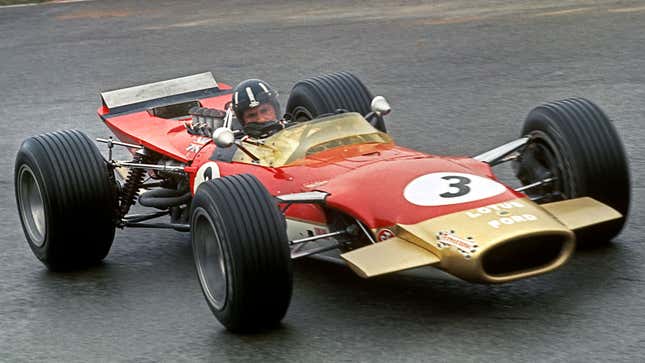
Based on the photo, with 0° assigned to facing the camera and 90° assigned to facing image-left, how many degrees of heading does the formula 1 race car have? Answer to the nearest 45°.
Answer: approximately 315°

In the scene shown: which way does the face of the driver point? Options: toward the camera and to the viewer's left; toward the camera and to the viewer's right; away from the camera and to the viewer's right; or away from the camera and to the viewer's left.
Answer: toward the camera and to the viewer's right
